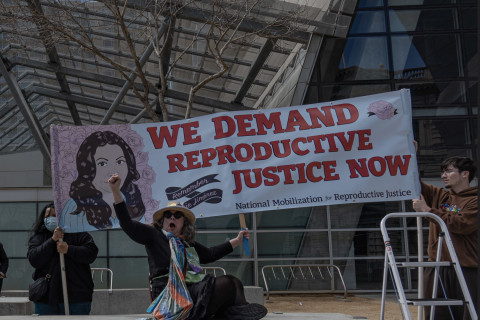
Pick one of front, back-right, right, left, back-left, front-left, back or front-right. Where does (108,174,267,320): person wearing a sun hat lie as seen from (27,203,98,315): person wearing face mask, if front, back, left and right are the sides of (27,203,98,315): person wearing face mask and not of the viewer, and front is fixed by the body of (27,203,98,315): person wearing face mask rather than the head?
front-left

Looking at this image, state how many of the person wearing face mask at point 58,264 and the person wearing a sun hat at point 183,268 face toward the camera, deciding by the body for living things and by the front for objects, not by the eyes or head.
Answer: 2

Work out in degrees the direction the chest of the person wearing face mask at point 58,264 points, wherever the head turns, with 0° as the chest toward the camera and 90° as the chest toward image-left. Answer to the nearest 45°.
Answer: approximately 0°

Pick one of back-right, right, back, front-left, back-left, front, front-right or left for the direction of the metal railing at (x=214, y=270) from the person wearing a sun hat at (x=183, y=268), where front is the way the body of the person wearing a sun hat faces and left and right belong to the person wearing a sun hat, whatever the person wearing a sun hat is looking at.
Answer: back

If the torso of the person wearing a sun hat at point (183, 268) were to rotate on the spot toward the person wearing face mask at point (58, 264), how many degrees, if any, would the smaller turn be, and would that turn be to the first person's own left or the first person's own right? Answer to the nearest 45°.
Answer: approximately 135° to the first person's own right

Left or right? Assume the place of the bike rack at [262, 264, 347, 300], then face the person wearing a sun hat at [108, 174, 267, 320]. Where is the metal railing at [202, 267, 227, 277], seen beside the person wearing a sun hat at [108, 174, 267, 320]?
right

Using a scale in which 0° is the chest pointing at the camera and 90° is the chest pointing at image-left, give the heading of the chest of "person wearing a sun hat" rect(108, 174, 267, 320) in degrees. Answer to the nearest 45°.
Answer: approximately 0°
